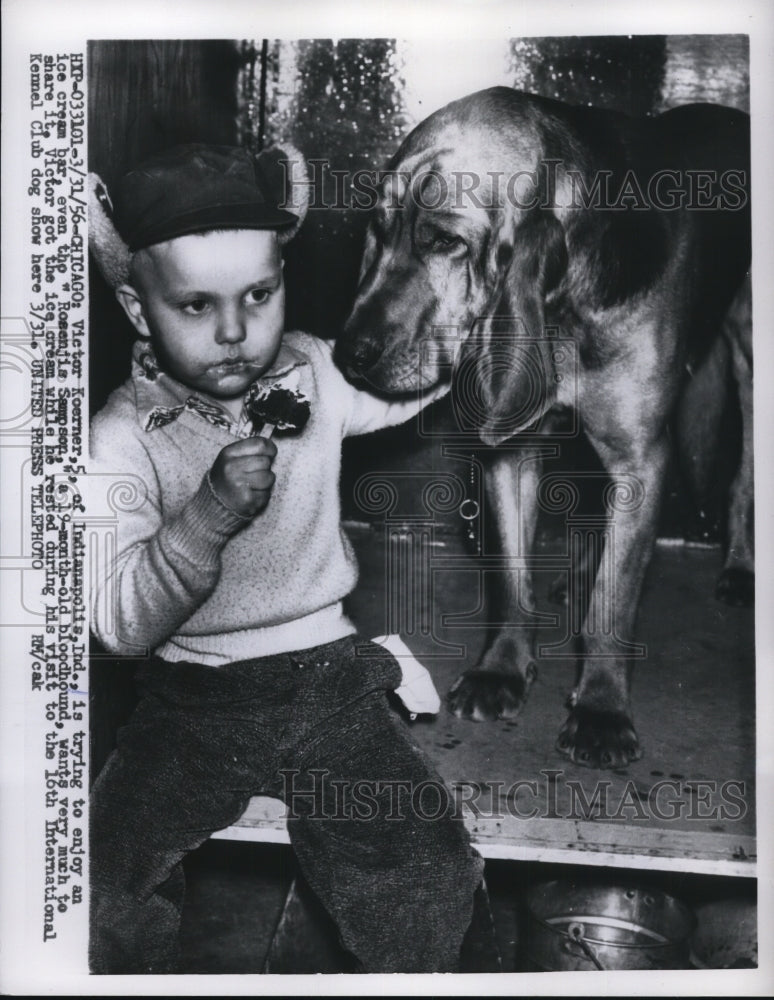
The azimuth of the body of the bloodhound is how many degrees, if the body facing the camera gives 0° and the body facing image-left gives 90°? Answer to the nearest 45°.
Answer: approximately 45°
